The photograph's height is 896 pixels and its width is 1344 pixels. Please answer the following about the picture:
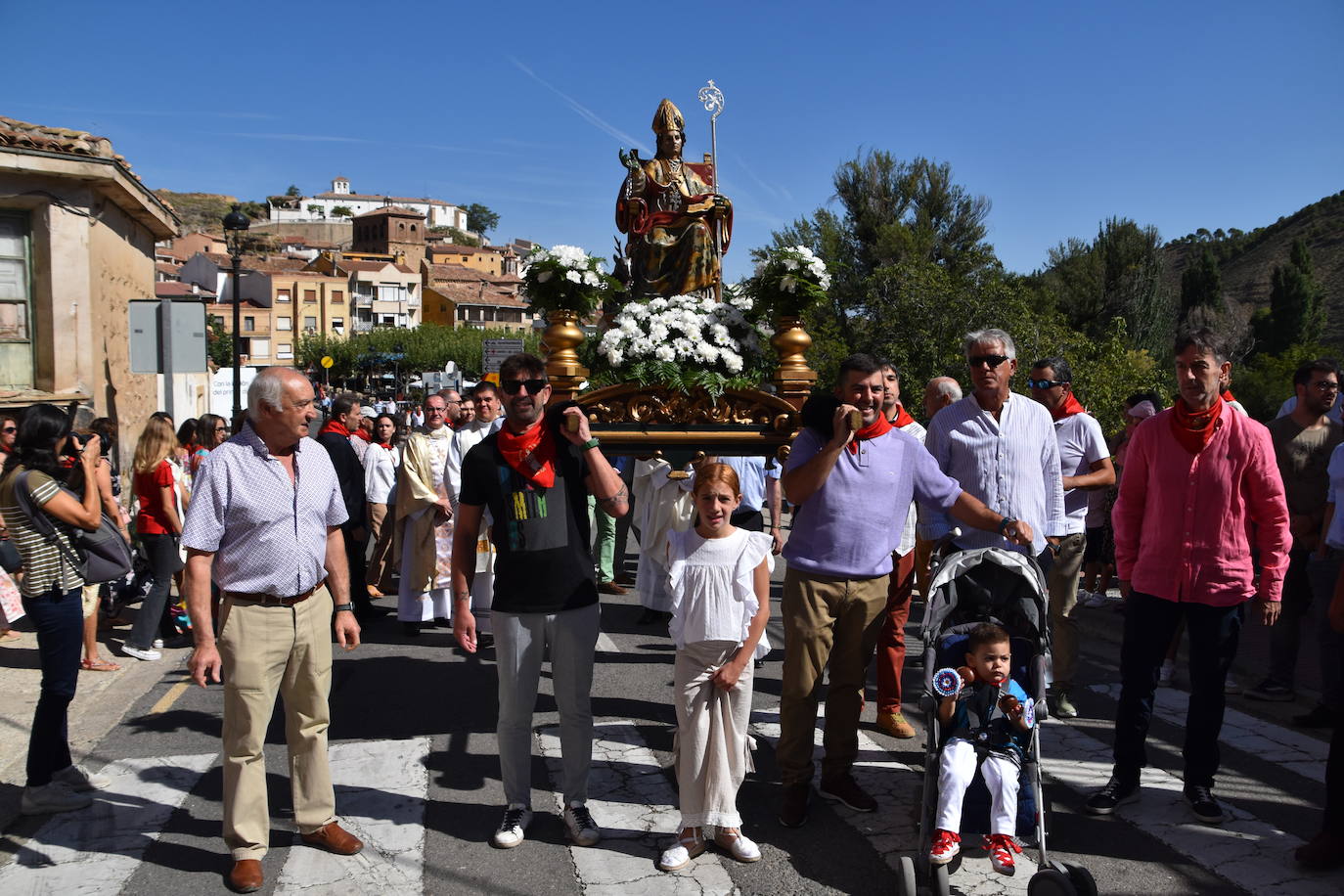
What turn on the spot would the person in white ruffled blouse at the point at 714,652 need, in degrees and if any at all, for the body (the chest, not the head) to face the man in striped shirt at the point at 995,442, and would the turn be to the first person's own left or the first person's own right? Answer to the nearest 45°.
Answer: approximately 135° to the first person's own left

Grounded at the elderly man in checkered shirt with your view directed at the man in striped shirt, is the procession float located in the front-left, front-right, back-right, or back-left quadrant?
front-left

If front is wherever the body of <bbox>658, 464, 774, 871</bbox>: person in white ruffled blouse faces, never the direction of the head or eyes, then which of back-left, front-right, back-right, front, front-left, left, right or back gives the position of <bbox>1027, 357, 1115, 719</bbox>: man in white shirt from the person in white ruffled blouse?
back-left

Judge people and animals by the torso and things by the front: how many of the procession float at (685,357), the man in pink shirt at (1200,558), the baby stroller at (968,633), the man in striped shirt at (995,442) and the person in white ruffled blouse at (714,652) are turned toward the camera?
5

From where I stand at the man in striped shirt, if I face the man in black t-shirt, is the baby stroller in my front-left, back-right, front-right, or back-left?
front-left

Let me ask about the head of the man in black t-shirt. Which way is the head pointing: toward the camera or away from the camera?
toward the camera

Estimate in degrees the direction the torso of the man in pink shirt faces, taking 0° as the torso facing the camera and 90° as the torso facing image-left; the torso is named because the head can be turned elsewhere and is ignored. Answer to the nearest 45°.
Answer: approximately 0°

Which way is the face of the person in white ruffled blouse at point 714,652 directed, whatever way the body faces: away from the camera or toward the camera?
toward the camera

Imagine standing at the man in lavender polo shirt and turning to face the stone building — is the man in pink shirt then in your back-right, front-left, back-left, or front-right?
back-right

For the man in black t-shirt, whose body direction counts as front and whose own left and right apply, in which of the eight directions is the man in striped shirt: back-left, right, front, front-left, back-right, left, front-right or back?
left

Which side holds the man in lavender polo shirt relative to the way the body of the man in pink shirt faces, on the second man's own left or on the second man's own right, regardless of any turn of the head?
on the second man's own right

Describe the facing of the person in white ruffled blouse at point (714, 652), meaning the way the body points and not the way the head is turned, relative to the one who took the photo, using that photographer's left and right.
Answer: facing the viewer

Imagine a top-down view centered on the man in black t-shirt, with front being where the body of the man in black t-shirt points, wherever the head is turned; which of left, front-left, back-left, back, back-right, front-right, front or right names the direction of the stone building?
back-right
